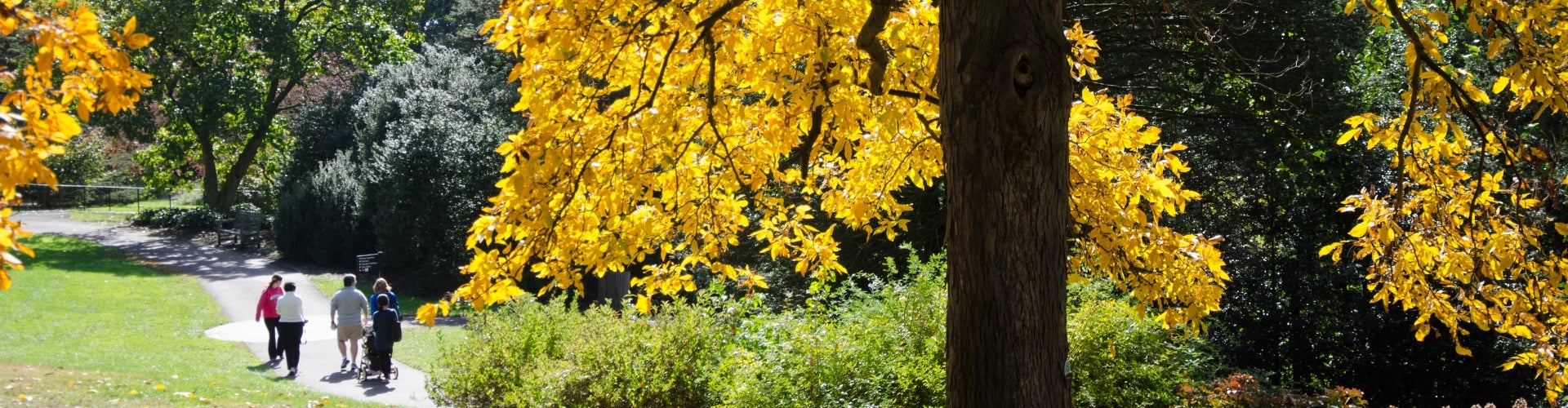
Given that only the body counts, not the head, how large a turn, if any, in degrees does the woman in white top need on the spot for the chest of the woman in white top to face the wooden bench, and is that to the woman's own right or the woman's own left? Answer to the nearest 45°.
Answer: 0° — they already face it

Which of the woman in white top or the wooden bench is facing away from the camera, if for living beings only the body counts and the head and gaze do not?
the woman in white top

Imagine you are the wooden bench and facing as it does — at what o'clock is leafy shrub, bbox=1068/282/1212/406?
The leafy shrub is roughly at 10 o'clock from the wooden bench.

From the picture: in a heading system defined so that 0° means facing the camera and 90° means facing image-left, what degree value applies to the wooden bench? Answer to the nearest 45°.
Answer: approximately 45°

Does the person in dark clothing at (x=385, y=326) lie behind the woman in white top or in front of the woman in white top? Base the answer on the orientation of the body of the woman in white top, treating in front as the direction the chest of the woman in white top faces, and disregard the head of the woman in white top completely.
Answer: behind

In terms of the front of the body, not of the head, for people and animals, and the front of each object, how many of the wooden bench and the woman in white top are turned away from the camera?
1

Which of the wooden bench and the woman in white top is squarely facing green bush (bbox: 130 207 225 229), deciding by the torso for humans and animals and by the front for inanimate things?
the woman in white top

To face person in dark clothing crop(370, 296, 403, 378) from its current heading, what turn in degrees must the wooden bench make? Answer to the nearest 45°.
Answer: approximately 45° to its left

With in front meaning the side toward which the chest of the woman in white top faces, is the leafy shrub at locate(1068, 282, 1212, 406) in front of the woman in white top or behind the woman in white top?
behind

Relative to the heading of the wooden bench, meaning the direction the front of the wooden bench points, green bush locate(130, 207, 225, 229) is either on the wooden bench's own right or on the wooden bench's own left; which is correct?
on the wooden bench's own right

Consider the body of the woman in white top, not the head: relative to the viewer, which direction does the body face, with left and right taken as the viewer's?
facing away from the viewer

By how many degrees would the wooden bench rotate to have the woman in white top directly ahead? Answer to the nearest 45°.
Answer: approximately 45° to its left
